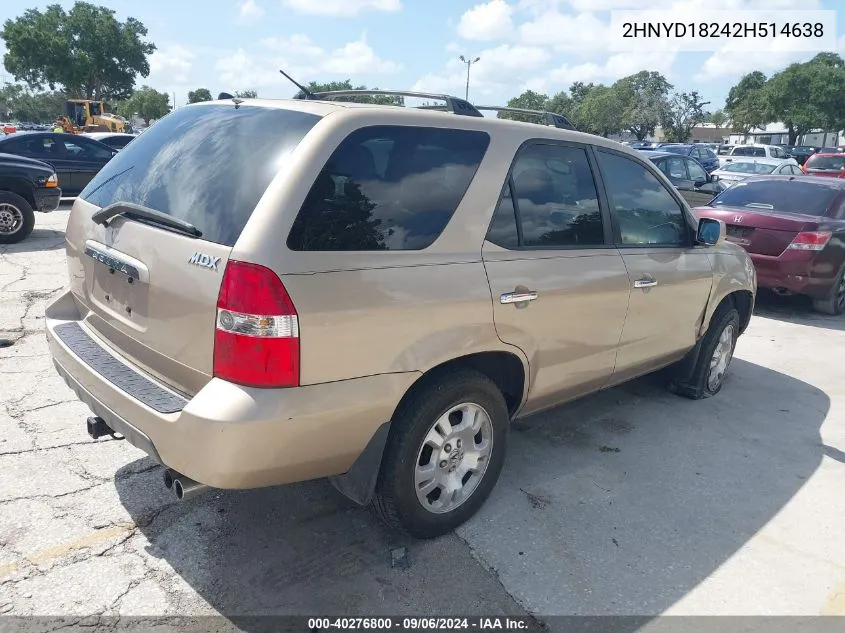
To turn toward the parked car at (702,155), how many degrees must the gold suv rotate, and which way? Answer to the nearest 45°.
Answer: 0° — it already faces it

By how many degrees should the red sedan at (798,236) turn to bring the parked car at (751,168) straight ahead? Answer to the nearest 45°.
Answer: approximately 45° to its left

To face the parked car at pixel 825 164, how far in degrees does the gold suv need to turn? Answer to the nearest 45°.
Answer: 0° — it already faces it

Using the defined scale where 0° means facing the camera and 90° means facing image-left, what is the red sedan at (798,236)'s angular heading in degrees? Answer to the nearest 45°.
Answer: approximately 225°

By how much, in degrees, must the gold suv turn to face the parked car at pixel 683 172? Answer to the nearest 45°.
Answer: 0° — it already faces it

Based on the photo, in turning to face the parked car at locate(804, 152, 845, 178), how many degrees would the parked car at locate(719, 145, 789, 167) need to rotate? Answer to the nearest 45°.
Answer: approximately 135° to its right

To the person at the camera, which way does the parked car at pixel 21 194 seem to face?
facing to the right of the viewer

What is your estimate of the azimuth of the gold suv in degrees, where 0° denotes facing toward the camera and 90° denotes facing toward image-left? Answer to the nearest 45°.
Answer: approximately 225°

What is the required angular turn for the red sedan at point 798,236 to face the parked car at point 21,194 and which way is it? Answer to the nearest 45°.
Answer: approximately 135° to its left

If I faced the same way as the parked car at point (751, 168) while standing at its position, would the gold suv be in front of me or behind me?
behind

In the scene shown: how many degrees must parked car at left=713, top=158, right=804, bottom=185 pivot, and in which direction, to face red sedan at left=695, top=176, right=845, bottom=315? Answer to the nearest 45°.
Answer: approximately 135° to its right
